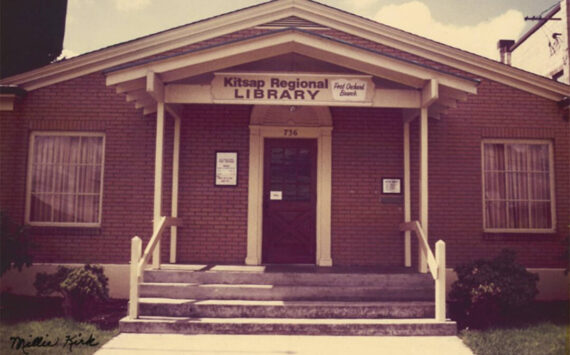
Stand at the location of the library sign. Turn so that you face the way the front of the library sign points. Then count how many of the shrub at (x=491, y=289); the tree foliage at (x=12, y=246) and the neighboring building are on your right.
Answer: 1

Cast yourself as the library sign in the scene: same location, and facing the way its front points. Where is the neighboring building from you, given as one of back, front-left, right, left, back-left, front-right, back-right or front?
back-left

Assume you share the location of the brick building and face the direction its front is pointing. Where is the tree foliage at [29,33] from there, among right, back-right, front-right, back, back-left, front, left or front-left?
back-right

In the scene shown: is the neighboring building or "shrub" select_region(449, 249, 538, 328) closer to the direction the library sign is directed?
the shrub

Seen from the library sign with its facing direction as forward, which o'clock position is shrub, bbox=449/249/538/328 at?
The shrub is roughly at 9 o'clock from the library sign.

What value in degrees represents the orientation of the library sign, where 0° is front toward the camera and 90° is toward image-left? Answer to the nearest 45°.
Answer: approximately 0°

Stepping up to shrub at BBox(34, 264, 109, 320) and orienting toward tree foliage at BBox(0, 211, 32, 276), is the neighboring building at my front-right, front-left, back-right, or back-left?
back-right

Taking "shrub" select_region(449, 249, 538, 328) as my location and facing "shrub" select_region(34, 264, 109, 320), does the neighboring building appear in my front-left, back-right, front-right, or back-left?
back-right

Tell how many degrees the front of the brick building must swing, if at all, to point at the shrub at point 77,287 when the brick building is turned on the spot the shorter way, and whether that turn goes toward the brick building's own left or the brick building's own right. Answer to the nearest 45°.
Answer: approximately 45° to the brick building's own right

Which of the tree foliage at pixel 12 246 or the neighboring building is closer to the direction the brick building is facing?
the tree foliage

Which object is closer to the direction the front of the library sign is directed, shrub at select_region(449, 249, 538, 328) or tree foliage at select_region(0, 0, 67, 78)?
the shrub

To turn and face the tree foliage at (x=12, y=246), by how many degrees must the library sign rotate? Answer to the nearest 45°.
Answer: approximately 90° to its right

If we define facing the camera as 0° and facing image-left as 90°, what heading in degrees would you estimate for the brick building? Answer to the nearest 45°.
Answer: approximately 0°
